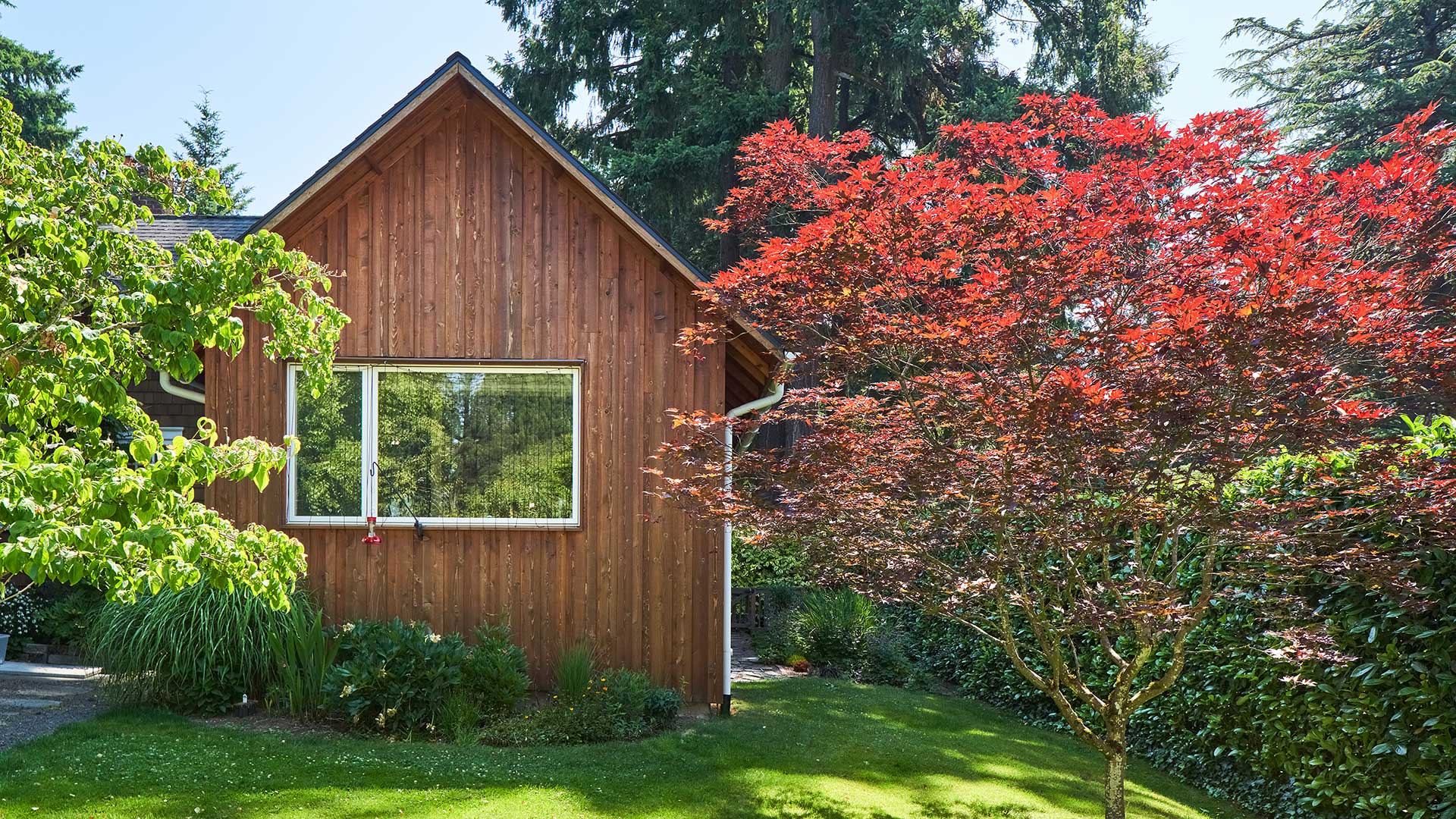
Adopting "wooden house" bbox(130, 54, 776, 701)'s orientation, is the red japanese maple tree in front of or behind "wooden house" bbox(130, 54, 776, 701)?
in front

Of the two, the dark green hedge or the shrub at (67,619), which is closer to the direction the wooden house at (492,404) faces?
the dark green hedge

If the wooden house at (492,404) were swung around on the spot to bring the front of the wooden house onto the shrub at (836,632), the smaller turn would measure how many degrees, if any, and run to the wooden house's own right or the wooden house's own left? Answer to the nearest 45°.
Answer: approximately 135° to the wooden house's own left

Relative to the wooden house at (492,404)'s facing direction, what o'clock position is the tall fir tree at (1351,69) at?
The tall fir tree is roughly at 8 o'clock from the wooden house.

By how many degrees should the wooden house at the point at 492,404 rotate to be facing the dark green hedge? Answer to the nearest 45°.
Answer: approximately 45° to its left

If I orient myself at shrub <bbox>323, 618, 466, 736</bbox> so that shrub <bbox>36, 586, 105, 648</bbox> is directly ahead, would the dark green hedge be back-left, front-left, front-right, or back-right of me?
back-right

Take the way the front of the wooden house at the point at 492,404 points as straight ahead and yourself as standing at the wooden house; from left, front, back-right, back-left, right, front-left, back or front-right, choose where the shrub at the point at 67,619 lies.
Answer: back-right

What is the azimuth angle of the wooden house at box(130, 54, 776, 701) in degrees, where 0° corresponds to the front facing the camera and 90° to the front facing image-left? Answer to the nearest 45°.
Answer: approximately 0°
